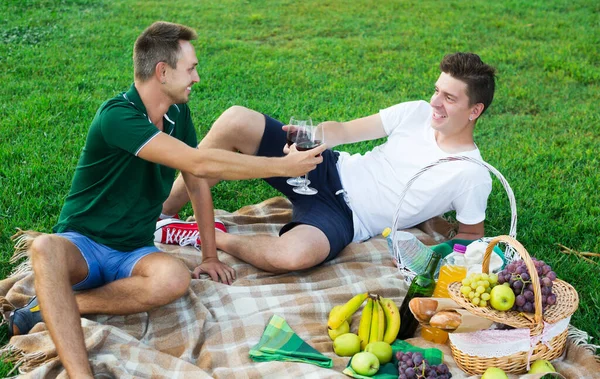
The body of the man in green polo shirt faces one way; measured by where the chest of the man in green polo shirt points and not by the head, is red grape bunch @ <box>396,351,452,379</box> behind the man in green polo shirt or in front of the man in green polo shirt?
in front

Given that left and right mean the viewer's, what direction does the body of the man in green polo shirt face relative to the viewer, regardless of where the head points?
facing the viewer and to the right of the viewer

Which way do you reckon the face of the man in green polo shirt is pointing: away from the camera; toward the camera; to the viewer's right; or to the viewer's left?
to the viewer's right

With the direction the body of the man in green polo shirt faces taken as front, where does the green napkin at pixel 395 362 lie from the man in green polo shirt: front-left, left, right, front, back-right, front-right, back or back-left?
front

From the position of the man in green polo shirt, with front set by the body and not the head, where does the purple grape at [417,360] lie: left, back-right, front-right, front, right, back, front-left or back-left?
front

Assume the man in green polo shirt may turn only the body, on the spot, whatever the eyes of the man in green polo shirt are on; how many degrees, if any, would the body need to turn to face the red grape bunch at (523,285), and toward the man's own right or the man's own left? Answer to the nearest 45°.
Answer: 0° — they already face it

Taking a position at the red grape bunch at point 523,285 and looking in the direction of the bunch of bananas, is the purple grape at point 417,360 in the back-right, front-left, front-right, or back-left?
front-left

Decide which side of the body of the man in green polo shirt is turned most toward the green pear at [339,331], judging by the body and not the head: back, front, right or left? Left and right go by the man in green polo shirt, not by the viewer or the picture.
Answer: front

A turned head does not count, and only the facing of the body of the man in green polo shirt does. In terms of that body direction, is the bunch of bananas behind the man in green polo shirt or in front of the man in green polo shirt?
in front

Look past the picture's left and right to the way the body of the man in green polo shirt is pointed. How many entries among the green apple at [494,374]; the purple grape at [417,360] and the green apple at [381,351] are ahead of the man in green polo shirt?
3

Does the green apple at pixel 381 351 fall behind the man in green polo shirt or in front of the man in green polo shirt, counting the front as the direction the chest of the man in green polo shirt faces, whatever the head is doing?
in front
